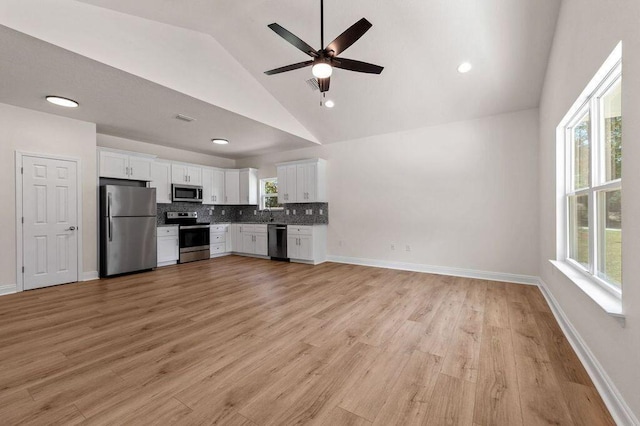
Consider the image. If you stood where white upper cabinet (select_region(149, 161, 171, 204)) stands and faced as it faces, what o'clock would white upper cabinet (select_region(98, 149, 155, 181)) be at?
white upper cabinet (select_region(98, 149, 155, 181)) is roughly at 2 o'clock from white upper cabinet (select_region(149, 161, 171, 204)).

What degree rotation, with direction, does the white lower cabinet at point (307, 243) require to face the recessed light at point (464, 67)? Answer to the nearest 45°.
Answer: approximately 90° to its left

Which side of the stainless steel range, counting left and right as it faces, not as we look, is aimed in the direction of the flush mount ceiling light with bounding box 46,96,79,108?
right

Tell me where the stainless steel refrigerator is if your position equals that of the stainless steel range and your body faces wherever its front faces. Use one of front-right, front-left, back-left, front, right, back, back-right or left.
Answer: right

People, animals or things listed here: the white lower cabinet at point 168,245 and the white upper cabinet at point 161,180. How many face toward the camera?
2

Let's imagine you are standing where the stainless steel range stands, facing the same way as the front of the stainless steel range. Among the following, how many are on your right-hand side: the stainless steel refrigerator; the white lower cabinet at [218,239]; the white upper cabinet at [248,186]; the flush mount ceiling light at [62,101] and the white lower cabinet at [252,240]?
2

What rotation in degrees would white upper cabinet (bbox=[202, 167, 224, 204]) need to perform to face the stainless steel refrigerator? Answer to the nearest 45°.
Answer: approximately 90° to its right

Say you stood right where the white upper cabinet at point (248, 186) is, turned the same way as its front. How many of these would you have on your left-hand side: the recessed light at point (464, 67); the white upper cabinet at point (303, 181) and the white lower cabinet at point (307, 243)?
3

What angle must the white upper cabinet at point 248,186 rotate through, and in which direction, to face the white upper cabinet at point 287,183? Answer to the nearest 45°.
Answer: approximately 90° to its left

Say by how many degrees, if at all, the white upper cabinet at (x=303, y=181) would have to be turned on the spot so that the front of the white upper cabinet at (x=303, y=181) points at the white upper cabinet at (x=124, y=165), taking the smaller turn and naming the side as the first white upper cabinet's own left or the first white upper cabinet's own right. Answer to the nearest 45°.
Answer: approximately 45° to the first white upper cabinet's own right

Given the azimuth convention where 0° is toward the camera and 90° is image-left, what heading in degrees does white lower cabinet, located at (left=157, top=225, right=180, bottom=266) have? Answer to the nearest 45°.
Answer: approximately 0°

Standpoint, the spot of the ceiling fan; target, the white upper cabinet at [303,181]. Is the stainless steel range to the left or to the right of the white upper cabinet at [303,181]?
left
